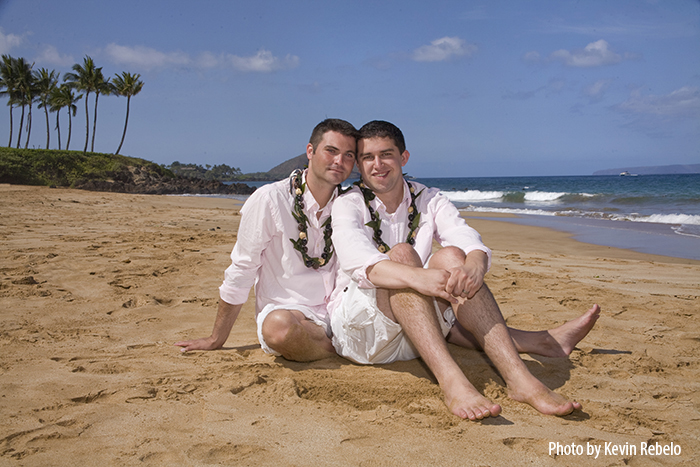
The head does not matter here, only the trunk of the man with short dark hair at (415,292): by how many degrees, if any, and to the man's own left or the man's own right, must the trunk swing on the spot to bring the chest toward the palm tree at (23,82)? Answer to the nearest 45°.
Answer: approximately 180°

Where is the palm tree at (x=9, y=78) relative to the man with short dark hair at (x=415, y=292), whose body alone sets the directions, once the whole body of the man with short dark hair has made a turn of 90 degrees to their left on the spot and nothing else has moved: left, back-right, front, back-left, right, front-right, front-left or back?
left

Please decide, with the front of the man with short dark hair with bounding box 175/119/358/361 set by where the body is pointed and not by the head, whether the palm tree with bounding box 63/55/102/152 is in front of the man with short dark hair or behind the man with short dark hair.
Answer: behind

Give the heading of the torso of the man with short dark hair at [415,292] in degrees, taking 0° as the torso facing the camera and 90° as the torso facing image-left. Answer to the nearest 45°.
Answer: approximately 315°

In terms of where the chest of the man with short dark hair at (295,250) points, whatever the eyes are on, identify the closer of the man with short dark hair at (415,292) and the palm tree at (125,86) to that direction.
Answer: the man with short dark hair

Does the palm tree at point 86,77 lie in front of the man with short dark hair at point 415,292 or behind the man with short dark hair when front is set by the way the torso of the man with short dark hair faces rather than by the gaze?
behind

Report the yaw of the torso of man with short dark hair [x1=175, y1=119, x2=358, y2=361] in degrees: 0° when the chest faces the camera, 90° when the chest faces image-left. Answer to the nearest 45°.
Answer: approximately 315°

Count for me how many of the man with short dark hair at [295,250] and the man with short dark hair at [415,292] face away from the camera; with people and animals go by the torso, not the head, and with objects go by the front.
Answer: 0
